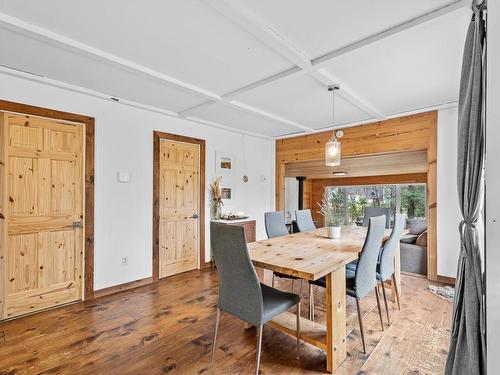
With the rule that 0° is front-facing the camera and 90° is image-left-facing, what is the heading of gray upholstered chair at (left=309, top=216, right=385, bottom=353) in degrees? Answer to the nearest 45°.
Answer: approximately 135°

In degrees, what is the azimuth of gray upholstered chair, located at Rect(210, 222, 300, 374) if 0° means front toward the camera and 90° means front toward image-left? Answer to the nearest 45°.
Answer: approximately 225°

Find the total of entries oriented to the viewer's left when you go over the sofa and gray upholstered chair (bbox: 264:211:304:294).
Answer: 1

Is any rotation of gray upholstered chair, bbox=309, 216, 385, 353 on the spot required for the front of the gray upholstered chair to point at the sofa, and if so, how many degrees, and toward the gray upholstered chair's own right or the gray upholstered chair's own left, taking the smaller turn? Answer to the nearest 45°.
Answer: approximately 45° to the gray upholstered chair's own right

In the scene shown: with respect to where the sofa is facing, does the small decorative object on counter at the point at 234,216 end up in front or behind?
in front

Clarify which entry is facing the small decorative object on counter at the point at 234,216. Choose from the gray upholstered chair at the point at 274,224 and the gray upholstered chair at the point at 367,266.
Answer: the gray upholstered chair at the point at 367,266

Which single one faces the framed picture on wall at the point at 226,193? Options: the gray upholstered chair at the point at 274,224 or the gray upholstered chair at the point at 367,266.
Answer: the gray upholstered chair at the point at 367,266

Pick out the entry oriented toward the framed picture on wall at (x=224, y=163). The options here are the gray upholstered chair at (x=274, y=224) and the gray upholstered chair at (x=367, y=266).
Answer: the gray upholstered chair at (x=367, y=266)

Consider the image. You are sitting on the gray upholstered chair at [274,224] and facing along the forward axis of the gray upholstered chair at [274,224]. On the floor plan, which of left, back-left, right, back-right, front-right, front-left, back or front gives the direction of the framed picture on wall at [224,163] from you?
back

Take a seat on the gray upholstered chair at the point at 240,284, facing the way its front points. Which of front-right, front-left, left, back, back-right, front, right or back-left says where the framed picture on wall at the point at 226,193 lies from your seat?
front-left

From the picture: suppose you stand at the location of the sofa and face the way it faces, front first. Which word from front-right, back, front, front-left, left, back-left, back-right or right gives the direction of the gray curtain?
left

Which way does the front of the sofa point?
to the viewer's left
